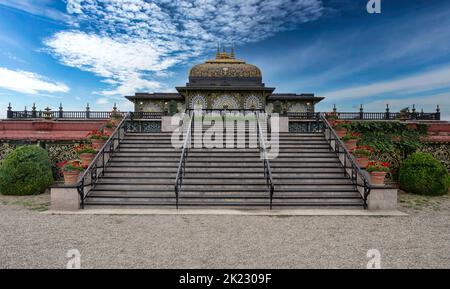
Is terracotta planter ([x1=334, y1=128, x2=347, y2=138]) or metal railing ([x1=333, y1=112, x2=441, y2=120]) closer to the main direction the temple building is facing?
the terracotta planter

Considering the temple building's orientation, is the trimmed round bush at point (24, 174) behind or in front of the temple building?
in front

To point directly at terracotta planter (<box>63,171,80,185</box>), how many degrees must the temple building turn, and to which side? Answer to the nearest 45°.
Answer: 0° — it already faces it

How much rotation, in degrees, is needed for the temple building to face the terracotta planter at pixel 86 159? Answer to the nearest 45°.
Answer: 0° — it already faces it

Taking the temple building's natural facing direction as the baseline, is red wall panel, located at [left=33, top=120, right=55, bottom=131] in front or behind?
in front

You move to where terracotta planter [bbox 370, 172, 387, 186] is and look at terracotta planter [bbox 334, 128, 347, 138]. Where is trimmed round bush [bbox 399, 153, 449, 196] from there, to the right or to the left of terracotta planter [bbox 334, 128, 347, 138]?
right

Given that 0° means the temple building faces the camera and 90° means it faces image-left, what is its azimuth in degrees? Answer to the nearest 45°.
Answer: approximately 0°

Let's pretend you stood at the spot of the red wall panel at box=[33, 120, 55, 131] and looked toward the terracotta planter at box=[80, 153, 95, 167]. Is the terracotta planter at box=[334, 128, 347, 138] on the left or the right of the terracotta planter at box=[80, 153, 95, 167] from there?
left

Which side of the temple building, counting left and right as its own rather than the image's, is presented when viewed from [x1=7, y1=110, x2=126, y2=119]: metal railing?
right

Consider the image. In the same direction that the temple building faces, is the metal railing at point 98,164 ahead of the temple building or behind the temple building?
ahead
